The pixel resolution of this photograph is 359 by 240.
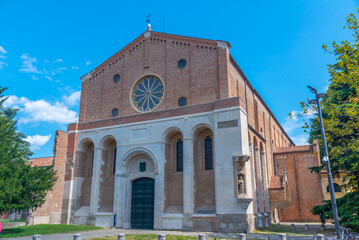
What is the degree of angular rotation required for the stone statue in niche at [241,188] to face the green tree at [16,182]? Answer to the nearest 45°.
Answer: approximately 90° to its right

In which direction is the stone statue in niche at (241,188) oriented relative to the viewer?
toward the camera

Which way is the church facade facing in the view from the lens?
facing the viewer and to the left of the viewer

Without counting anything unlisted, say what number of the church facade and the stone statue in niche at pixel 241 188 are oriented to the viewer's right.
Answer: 0
